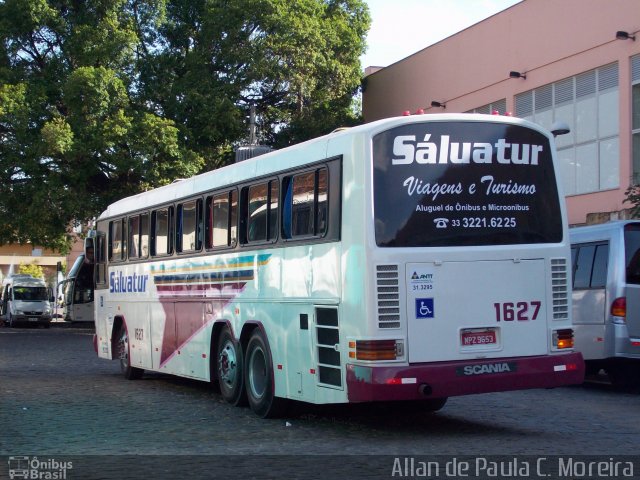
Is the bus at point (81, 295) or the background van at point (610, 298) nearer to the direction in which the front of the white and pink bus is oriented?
the bus

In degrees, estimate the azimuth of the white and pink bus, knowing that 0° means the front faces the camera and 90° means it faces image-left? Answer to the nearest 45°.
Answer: approximately 135°

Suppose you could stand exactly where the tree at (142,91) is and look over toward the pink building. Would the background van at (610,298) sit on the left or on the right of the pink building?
right

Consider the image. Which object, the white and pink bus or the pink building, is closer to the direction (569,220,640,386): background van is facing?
the pink building

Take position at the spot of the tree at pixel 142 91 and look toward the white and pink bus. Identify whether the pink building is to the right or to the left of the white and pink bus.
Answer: left

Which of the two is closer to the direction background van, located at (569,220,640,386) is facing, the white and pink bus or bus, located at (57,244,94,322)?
the bus

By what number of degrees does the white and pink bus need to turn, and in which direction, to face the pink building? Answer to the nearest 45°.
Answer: approximately 45° to its right

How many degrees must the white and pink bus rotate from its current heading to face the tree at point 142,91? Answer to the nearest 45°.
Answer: approximately 45° to its right

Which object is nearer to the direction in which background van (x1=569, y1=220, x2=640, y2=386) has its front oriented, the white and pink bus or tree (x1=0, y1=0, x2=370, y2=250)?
the tree

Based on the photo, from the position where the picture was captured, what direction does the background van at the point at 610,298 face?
facing away from the viewer and to the left of the viewer

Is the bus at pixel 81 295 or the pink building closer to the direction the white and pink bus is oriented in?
the bus

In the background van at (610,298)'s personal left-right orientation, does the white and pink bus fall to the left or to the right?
on its left
